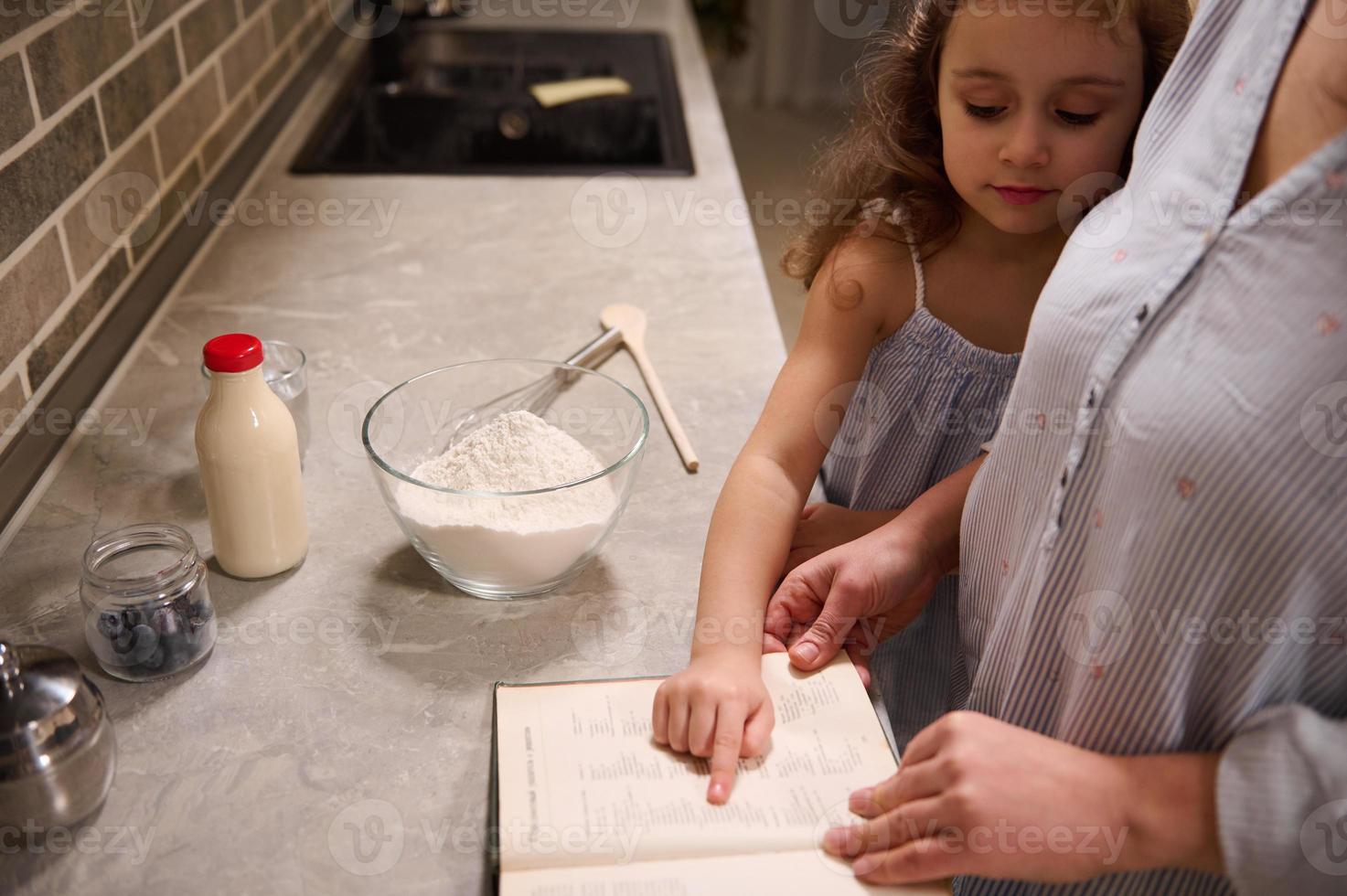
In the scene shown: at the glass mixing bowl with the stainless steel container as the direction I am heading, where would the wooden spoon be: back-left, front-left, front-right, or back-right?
back-right

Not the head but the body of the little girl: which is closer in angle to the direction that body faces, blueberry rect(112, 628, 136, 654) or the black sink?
the blueberry

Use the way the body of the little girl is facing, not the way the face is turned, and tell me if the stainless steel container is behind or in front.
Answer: in front

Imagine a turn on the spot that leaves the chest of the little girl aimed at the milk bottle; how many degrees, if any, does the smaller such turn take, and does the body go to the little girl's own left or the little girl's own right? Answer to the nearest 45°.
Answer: approximately 45° to the little girl's own right
